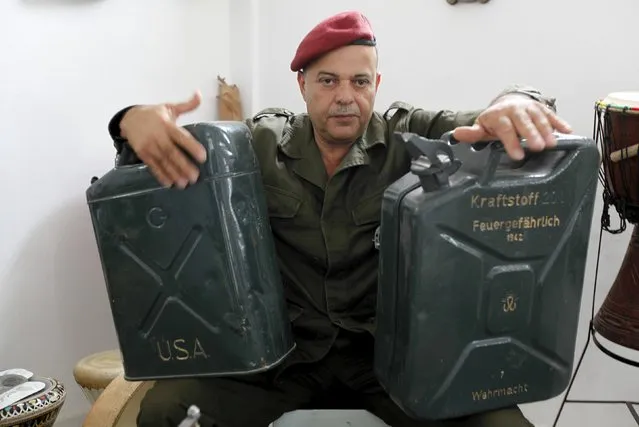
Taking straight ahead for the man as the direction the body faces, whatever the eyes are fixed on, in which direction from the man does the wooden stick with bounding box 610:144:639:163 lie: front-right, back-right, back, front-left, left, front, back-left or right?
left

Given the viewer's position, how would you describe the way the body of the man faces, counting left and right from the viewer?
facing the viewer

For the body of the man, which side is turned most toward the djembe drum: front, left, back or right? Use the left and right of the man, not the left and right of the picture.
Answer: left

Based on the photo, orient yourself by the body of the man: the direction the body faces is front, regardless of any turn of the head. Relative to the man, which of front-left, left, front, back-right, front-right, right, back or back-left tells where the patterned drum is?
right

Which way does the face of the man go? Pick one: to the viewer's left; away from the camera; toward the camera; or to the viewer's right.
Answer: toward the camera
